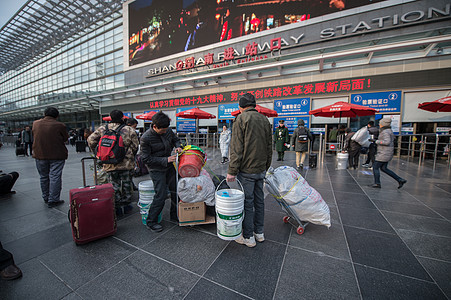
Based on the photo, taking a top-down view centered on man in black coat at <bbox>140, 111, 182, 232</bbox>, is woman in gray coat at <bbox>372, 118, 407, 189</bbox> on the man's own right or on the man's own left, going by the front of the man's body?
on the man's own left

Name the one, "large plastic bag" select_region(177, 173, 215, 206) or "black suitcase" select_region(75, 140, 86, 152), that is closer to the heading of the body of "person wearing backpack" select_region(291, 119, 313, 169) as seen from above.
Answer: the black suitcase

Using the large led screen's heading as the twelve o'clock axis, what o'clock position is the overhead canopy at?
The overhead canopy is roughly at 2 o'clock from the large led screen.

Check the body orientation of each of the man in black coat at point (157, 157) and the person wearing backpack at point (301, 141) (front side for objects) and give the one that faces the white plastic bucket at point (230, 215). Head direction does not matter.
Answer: the man in black coat

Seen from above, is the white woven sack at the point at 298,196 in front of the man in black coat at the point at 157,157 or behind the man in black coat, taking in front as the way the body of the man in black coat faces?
in front

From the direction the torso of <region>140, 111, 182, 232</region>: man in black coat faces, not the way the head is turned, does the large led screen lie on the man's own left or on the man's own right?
on the man's own left

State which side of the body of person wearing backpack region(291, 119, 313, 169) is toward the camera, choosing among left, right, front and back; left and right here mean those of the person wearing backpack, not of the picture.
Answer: back
